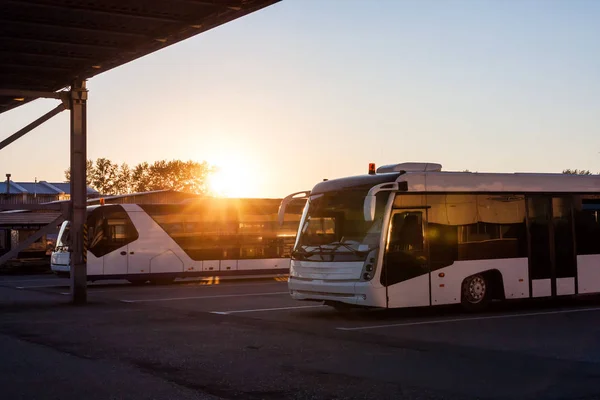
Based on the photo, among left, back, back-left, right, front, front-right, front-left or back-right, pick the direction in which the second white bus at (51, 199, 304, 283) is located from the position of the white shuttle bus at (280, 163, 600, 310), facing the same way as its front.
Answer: right

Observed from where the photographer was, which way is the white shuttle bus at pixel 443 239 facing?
facing the viewer and to the left of the viewer

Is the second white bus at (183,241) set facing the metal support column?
no

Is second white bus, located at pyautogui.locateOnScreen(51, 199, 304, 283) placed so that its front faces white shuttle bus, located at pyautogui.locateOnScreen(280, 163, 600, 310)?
no

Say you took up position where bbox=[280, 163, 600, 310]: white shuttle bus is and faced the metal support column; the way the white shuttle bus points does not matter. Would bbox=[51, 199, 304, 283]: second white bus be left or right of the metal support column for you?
right

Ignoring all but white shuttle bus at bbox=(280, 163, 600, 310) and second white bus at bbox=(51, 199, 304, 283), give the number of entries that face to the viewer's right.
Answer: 0

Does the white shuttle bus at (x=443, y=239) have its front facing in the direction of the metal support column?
no

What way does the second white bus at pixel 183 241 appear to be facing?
to the viewer's left

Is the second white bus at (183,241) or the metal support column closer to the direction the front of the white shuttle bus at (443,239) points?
the metal support column

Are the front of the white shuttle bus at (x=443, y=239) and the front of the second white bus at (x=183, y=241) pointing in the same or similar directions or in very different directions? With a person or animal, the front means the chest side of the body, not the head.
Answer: same or similar directions
